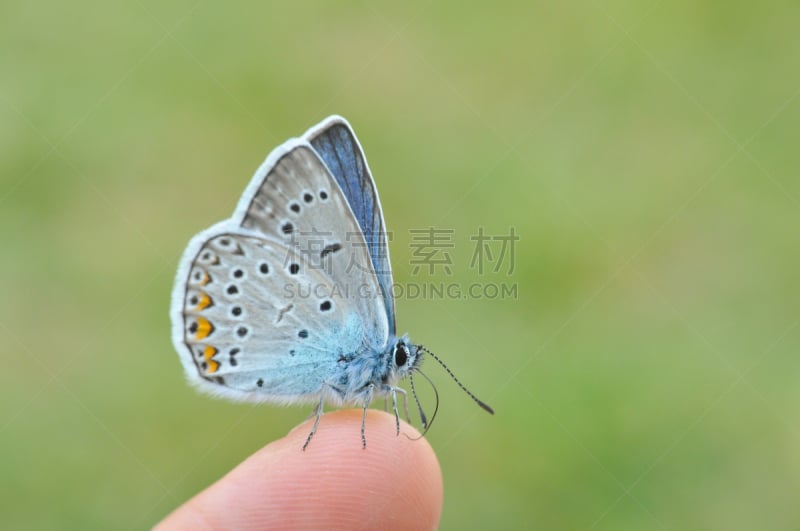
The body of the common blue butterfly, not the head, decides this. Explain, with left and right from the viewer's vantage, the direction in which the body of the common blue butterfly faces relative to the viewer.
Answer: facing to the right of the viewer
